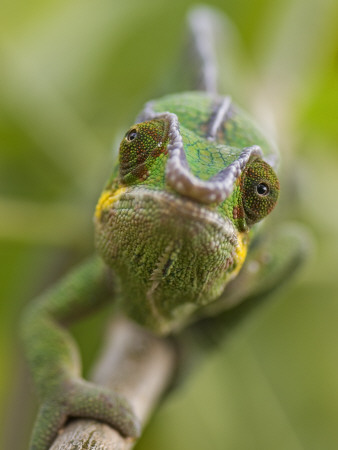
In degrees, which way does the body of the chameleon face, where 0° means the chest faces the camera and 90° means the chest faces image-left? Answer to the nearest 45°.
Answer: approximately 0°
